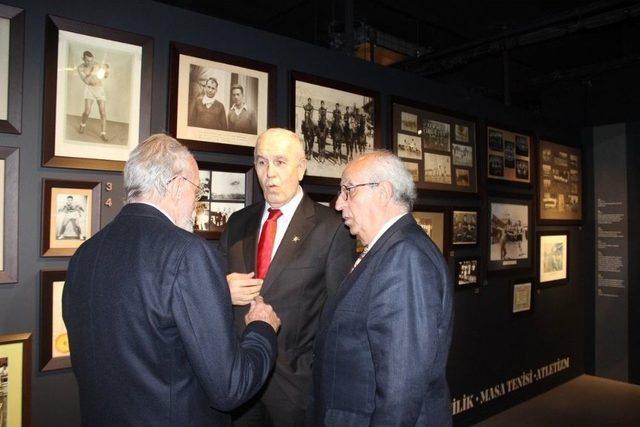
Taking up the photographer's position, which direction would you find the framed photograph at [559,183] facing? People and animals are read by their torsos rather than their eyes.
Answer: facing the viewer and to the right of the viewer

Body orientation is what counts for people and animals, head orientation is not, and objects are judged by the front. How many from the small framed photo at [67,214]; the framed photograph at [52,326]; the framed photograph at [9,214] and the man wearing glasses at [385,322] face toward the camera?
3

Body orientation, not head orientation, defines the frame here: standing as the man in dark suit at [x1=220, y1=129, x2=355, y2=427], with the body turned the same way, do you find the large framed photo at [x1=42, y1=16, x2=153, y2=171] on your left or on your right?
on your right

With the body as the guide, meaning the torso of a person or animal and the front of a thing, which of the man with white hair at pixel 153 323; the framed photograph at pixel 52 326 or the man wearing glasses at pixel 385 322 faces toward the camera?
the framed photograph

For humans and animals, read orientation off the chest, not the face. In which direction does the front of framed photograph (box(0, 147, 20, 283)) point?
toward the camera

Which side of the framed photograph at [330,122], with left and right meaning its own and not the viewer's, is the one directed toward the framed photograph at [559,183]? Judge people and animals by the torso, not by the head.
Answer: left

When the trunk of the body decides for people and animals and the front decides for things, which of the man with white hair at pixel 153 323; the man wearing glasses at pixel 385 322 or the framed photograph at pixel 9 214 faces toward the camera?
the framed photograph

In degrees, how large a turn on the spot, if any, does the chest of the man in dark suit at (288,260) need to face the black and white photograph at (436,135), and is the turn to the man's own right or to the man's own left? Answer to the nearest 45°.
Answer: approximately 180°

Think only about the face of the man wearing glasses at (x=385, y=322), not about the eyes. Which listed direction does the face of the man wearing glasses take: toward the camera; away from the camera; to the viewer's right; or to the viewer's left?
to the viewer's left

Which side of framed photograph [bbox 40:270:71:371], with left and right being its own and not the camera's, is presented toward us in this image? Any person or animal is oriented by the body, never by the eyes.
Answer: front

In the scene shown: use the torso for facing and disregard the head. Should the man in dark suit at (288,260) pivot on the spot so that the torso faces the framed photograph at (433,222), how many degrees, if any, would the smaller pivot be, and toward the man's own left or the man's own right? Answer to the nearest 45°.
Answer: approximately 180°

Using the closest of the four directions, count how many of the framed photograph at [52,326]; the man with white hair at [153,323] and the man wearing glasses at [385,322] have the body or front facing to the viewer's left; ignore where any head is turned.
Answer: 1

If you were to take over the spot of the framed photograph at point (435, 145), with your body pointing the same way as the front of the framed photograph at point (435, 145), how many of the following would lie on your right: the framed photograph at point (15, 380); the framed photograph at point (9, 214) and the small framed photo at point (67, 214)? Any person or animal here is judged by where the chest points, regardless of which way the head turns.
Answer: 3
